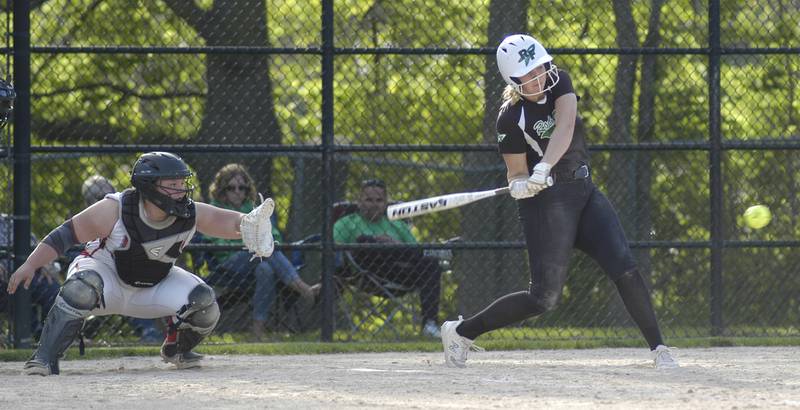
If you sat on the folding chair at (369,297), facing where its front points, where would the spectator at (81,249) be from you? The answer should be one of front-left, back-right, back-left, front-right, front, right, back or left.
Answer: back-right

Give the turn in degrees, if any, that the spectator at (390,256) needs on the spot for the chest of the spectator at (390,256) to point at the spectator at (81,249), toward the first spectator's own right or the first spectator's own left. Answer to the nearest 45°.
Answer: approximately 135° to the first spectator's own right

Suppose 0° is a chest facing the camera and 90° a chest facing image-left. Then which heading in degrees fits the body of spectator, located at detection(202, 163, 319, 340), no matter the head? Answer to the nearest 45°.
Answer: approximately 315°

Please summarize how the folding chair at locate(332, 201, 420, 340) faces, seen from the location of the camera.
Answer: facing the viewer and to the right of the viewer

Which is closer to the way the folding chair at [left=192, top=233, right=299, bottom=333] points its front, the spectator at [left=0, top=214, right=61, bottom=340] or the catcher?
the catcher

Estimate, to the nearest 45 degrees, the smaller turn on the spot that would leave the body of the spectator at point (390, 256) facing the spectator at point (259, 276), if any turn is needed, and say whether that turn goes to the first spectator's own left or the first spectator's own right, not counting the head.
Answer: approximately 135° to the first spectator's own right

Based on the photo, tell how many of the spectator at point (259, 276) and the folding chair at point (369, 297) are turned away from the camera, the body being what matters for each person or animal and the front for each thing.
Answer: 0

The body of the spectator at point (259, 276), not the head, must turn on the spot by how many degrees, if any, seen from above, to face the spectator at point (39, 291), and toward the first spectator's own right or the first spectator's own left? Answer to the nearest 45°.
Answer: approximately 135° to the first spectator's own right

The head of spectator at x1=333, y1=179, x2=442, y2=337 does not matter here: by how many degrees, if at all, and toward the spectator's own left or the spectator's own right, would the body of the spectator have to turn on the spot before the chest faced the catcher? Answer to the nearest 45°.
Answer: approximately 90° to the spectator's own right

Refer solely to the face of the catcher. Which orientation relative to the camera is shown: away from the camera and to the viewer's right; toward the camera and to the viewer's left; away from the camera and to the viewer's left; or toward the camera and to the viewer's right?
toward the camera and to the viewer's right
